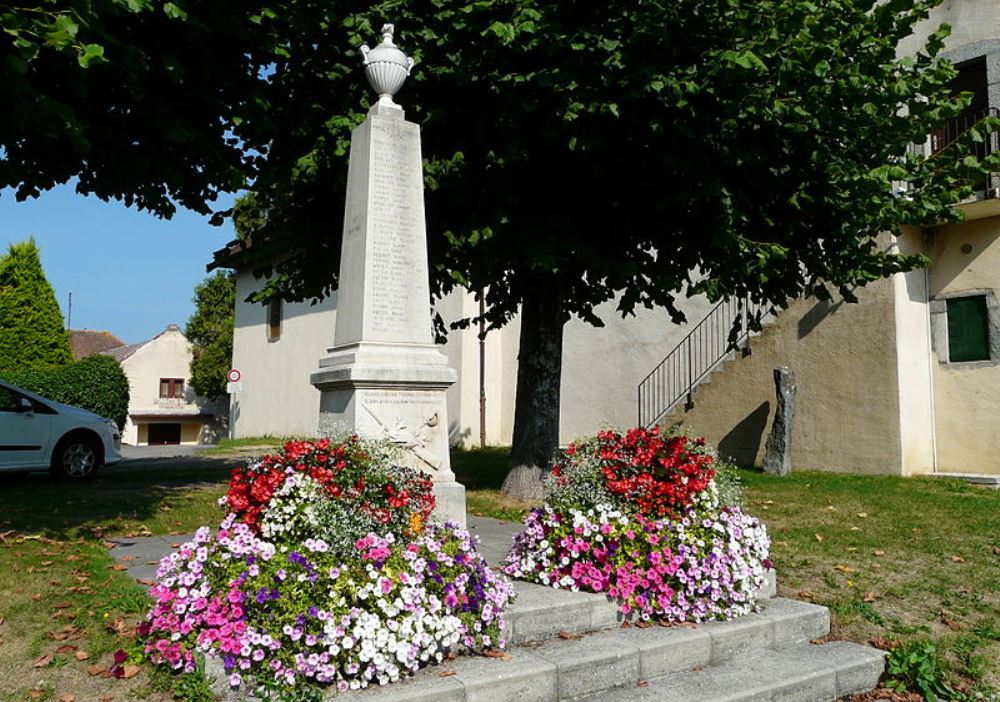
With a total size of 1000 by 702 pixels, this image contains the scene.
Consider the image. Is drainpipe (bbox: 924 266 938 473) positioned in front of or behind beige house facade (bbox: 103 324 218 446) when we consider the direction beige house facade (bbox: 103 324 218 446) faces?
in front

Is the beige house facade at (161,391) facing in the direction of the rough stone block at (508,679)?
yes

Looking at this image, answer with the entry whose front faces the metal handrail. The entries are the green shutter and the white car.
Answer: the white car

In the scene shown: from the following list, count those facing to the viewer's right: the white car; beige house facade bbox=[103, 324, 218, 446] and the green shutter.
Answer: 1

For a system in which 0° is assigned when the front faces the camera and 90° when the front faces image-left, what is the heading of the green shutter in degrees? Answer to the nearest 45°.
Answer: approximately 0°

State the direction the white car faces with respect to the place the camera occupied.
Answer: facing to the right of the viewer

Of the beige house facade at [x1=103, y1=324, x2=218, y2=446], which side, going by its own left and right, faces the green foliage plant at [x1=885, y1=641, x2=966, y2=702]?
front

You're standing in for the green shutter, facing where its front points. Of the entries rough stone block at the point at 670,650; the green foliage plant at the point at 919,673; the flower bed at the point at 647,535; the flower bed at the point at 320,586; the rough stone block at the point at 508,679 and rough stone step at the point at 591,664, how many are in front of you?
6

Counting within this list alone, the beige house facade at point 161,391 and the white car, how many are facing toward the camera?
1

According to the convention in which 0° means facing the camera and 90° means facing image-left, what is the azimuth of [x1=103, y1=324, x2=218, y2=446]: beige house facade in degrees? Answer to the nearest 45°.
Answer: approximately 0°

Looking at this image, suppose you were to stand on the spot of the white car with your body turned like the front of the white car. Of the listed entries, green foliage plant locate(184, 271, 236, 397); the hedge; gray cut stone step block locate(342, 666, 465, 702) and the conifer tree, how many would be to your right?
1

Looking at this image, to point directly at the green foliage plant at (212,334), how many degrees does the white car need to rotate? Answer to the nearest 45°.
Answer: approximately 90° to its left
